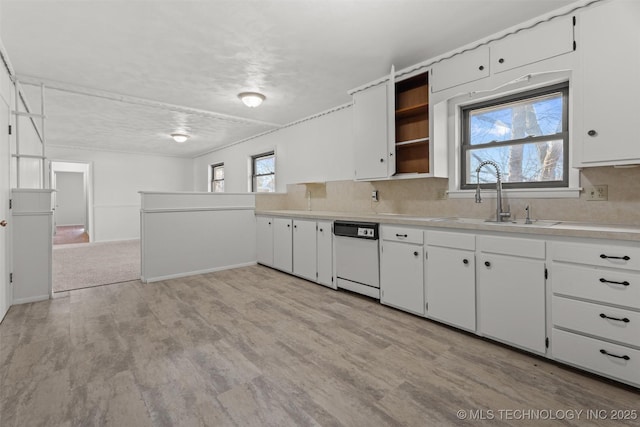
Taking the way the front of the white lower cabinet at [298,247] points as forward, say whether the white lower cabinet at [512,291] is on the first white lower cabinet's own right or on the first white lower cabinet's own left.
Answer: on the first white lower cabinet's own left

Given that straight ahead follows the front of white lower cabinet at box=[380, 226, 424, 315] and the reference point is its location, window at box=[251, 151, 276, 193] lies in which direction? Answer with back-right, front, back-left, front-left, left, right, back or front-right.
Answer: right

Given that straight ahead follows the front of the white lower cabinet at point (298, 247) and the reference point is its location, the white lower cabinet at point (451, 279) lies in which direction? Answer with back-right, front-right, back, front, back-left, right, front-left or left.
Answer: left

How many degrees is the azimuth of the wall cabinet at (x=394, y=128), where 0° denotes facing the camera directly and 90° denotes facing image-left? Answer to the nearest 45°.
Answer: approximately 45°

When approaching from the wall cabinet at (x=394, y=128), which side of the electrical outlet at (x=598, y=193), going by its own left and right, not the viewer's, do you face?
right

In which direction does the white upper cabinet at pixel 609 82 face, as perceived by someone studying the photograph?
facing the viewer

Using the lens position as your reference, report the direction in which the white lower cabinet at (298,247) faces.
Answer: facing the viewer and to the left of the viewer

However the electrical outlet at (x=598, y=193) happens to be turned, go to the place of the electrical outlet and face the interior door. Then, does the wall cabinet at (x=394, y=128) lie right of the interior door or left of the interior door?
right

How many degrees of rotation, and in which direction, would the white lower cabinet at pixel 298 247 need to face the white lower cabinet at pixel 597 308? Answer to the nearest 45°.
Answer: approximately 90° to its left
